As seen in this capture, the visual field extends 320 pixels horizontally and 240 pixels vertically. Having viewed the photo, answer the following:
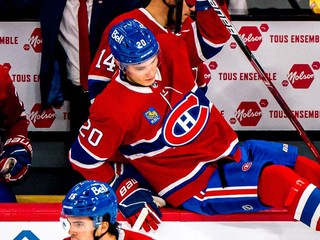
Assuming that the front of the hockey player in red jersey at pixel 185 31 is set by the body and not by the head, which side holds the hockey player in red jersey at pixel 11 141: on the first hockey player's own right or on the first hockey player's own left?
on the first hockey player's own right

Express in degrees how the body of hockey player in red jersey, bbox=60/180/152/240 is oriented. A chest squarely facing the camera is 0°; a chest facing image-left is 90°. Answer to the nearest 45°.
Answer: approximately 45°

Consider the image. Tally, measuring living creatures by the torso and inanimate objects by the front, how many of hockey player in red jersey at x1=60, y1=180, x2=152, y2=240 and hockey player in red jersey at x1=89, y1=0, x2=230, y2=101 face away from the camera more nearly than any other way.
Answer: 0

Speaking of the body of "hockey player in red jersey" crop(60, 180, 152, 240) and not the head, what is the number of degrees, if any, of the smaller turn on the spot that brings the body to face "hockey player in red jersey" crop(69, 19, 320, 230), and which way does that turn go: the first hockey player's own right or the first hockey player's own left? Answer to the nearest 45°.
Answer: approximately 180°

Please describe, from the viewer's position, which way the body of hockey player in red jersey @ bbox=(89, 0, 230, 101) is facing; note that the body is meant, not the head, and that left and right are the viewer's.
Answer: facing the viewer and to the right of the viewer

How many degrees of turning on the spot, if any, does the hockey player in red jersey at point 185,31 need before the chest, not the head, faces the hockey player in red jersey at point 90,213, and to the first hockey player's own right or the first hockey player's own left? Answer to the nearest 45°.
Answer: approximately 45° to the first hockey player's own right

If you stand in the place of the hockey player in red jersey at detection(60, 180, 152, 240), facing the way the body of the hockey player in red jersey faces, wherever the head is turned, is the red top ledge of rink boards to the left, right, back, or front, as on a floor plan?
right
